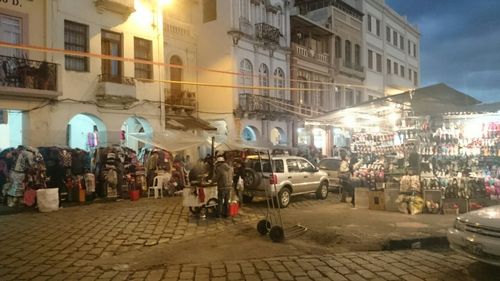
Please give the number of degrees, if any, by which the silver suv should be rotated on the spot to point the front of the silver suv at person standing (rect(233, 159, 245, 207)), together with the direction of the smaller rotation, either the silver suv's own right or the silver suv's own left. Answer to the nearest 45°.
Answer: approximately 135° to the silver suv's own left

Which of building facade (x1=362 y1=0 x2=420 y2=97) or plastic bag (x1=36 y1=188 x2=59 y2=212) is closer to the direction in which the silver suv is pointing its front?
the building facade

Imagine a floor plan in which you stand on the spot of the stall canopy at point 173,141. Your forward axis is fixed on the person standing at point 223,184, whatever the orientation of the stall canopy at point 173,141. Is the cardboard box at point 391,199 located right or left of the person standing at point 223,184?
left

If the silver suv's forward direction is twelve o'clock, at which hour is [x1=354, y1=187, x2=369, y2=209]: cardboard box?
The cardboard box is roughly at 2 o'clock from the silver suv.

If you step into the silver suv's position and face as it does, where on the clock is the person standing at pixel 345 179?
The person standing is roughly at 1 o'clock from the silver suv.

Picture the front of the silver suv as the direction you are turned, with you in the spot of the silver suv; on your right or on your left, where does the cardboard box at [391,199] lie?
on your right

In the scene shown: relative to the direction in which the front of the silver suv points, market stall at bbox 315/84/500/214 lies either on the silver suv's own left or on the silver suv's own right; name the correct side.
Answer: on the silver suv's own right

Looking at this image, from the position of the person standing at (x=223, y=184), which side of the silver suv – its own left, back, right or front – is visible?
back

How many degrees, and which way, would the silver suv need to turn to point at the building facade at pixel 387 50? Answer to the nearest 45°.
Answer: approximately 45° to its left

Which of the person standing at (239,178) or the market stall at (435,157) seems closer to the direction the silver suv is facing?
the market stall

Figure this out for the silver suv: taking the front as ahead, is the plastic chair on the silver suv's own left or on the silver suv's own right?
on the silver suv's own left

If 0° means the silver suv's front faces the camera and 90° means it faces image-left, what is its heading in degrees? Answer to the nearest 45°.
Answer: approximately 225°

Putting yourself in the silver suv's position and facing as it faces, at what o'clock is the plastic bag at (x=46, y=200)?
The plastic bag is roughly at 7 o'clock from the silver suv.
